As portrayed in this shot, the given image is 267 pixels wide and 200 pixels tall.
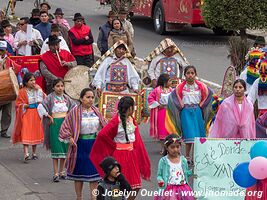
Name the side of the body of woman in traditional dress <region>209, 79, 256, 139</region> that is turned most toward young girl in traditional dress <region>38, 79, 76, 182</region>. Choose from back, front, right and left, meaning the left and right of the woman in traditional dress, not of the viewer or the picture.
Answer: right

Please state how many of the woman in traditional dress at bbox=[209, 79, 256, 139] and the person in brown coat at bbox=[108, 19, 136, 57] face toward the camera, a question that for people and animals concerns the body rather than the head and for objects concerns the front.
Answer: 2

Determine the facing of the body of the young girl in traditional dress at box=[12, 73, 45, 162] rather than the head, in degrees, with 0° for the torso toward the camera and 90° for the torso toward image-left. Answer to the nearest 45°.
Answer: approximately 315°

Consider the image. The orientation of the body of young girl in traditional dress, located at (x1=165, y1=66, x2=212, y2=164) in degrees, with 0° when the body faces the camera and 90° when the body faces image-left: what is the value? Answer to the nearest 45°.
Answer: approximately 0°

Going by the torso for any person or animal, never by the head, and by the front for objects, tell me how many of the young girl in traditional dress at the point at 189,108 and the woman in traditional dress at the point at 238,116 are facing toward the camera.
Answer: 2

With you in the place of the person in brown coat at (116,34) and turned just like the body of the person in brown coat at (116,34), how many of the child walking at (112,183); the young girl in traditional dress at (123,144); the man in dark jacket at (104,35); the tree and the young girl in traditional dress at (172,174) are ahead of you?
3

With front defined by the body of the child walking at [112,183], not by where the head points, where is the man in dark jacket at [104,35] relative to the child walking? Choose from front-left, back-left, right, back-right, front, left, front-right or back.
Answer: back-left

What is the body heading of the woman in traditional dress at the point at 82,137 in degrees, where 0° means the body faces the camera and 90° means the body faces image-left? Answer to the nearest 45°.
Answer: approximately 315°

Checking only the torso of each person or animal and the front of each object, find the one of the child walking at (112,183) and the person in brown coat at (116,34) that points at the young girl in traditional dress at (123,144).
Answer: the person in brown coat

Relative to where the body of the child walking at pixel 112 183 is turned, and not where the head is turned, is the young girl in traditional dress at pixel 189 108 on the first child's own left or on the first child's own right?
on the first child's own left

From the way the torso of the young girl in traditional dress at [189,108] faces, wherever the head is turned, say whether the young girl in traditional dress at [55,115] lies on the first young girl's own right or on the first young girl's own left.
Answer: on the first young girl's own right
